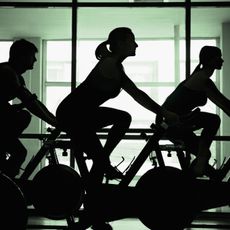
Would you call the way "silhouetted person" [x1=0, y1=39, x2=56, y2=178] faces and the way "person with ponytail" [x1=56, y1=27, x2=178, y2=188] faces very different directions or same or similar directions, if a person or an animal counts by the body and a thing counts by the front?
same or similar directions

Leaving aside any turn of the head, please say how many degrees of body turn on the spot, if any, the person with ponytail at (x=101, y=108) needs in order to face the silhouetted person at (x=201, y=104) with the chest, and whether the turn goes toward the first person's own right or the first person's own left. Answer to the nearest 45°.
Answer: approximately 45° to the first person's own left

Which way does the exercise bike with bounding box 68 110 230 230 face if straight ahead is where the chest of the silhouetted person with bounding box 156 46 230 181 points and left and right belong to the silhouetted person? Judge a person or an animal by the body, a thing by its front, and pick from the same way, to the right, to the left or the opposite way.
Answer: the same way

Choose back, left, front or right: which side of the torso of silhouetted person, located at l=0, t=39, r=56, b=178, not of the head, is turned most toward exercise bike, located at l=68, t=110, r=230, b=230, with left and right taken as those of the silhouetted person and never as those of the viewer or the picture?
front

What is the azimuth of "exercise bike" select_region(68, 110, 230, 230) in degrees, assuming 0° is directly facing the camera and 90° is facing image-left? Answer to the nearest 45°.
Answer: approximately 270°

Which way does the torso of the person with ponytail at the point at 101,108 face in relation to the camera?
to the viewer's right

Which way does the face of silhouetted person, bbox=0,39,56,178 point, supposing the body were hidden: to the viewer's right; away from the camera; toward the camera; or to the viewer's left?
to the viewer's right

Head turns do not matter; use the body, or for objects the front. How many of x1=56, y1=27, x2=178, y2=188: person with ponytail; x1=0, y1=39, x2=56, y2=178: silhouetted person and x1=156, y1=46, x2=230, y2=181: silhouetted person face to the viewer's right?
3

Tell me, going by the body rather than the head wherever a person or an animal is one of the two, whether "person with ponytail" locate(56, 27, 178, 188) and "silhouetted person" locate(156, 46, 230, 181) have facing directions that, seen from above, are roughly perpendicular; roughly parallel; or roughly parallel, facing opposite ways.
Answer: roughly parallel

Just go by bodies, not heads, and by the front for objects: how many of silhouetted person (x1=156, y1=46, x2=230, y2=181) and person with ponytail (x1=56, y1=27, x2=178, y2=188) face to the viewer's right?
2

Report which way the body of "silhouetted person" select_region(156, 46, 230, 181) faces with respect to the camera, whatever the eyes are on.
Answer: to the viewer's right

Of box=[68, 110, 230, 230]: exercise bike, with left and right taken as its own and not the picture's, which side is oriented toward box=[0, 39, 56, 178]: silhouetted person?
back

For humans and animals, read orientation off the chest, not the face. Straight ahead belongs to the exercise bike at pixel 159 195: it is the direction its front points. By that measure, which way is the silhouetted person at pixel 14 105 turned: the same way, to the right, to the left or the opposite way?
the same way

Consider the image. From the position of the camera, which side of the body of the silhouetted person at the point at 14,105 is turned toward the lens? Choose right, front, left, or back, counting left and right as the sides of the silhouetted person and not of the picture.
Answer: right

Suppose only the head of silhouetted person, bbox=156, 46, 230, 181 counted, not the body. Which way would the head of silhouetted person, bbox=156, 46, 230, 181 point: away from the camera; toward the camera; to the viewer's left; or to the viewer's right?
to the viewer's right
